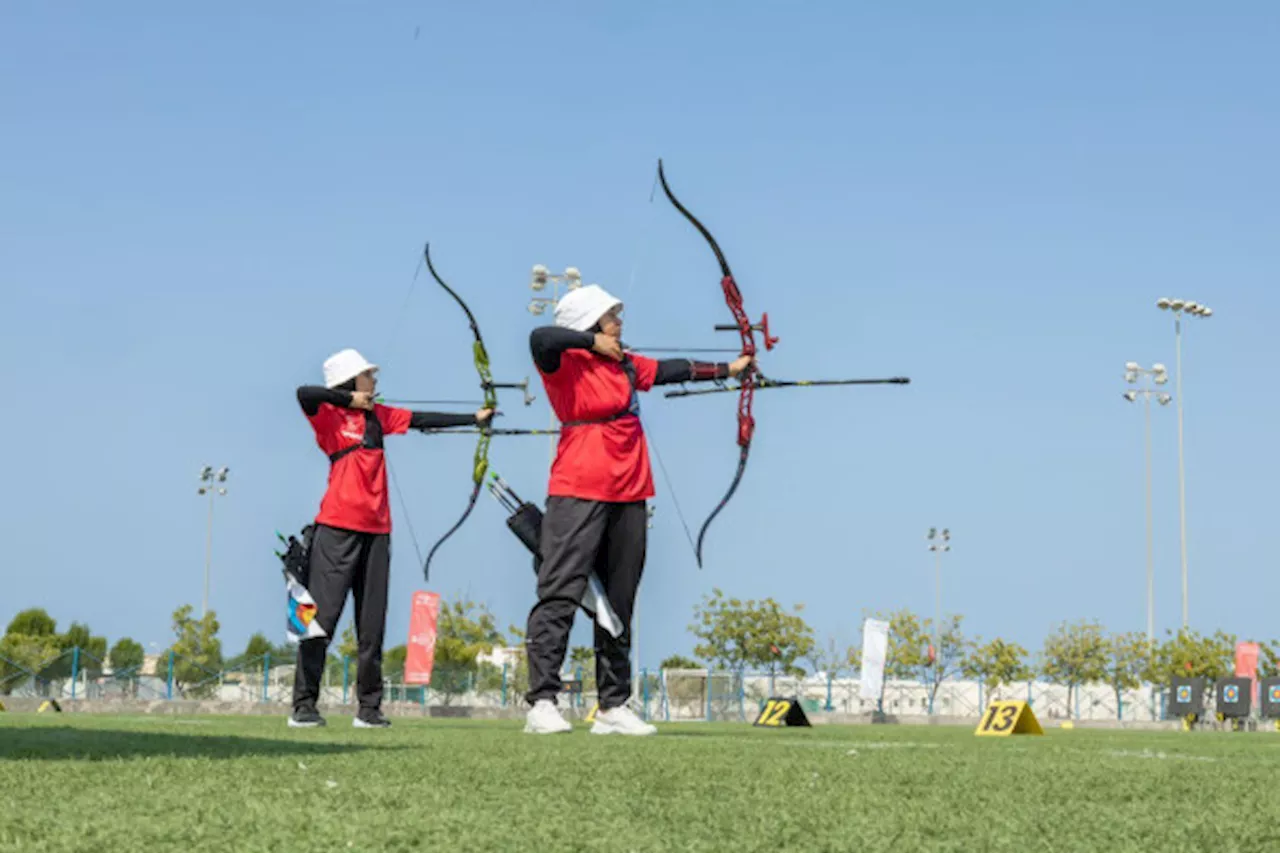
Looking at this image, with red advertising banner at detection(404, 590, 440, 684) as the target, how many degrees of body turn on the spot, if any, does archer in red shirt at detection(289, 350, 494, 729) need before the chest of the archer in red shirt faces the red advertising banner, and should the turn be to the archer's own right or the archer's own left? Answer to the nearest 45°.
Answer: approximately 135° to the archer's own left

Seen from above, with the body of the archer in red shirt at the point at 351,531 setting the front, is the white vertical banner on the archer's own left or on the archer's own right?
on the archer's own left

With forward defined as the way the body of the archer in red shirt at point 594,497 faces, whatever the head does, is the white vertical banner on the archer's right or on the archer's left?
on the archer's left

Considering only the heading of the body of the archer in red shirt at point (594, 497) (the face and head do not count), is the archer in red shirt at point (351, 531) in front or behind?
behind

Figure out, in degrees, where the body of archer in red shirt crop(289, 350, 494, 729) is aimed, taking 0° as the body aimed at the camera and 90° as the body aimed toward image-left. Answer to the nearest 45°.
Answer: approximately 315°

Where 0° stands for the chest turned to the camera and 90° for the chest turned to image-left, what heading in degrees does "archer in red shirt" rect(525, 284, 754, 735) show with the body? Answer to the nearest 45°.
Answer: approximately 315°

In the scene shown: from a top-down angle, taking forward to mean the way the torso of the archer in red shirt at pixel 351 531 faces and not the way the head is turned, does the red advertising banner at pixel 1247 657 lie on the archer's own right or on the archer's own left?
on the archer's own left

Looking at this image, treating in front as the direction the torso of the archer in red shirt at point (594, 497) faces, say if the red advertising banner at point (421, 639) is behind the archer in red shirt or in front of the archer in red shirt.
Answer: behind
